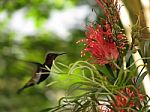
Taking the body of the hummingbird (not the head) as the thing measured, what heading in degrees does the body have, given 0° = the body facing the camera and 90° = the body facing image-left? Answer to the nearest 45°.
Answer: approximately 270°
